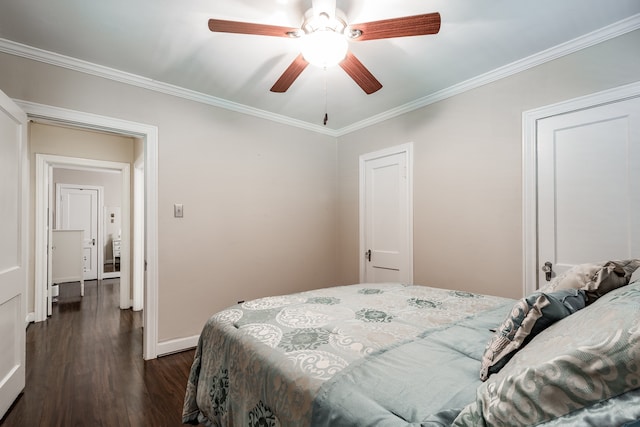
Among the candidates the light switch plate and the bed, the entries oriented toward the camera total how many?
1

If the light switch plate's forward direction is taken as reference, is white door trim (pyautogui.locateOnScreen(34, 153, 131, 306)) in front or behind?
behind

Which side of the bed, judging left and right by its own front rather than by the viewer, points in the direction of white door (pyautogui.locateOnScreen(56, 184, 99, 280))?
front

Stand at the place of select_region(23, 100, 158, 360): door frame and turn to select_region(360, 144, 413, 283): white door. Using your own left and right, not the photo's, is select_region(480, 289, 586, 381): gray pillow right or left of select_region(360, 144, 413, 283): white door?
right

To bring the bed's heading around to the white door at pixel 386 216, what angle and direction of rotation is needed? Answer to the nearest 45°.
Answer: approximately 45° to its right

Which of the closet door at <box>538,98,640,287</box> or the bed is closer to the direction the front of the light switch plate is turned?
the bed

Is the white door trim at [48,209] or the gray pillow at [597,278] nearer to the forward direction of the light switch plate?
the gray pillow

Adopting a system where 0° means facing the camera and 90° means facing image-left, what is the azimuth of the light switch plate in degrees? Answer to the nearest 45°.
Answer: approximately 0°

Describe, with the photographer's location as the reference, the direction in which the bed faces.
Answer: facing away from the viewer and to the left of the viewer

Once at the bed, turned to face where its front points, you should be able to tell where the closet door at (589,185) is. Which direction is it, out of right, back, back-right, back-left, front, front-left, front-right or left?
right
